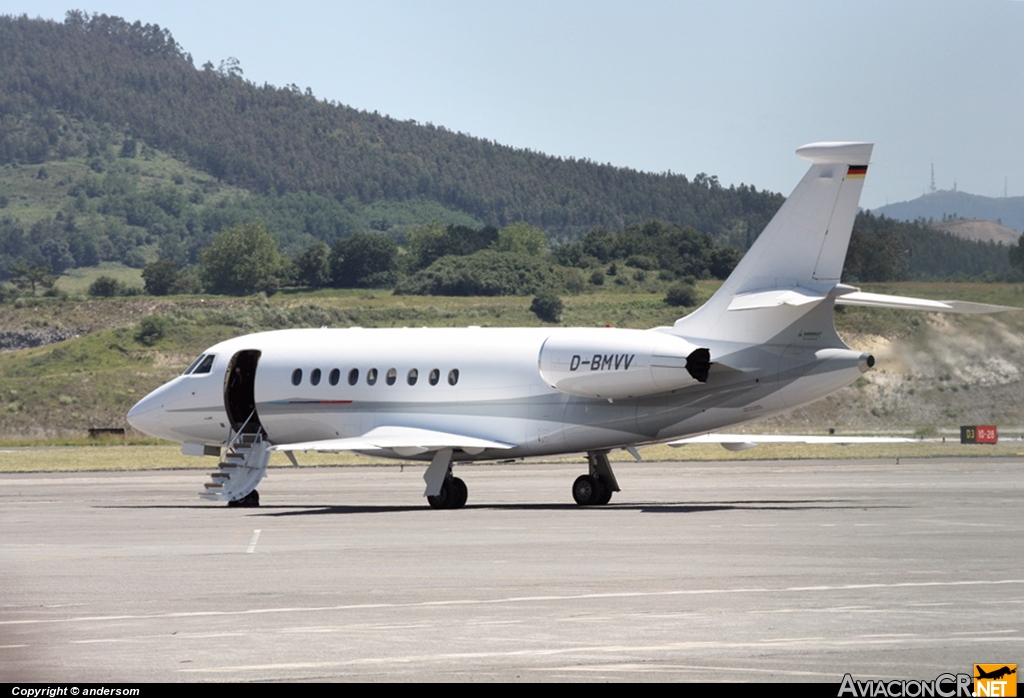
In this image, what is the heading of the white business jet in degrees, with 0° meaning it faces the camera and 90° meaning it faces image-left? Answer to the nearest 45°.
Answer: approximately 135°
